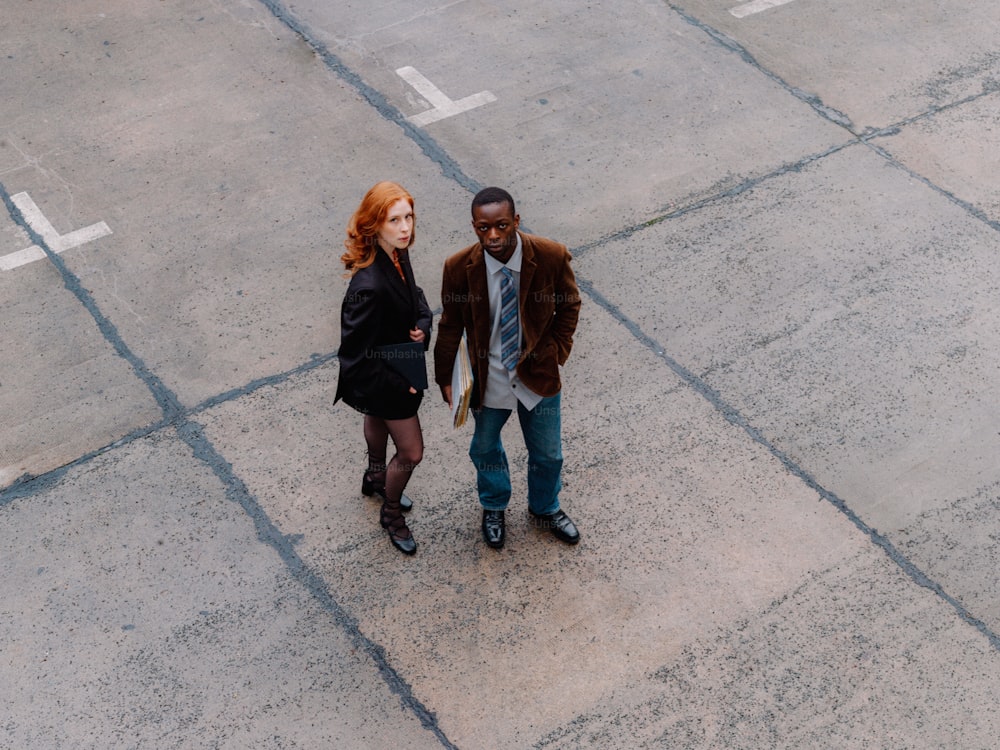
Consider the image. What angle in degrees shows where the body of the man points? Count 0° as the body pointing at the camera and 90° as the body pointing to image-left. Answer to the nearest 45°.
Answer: approximately 0°
